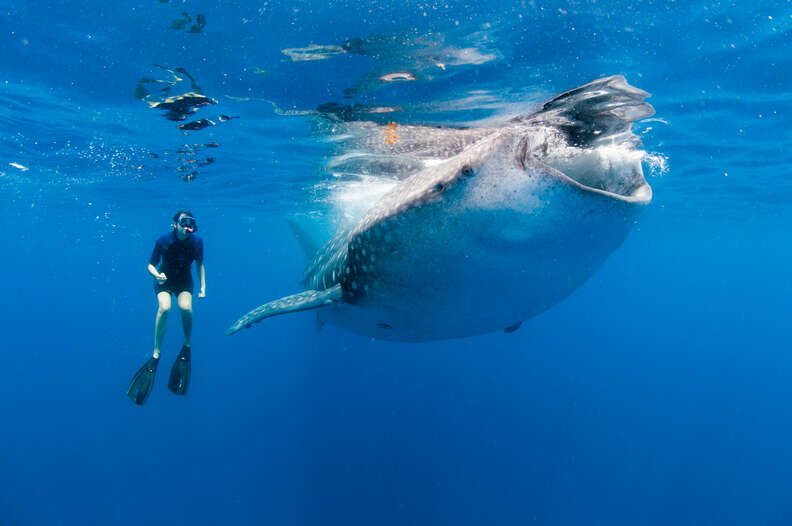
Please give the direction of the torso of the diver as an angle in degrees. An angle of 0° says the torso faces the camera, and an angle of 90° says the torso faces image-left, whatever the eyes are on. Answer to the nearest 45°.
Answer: approximately 315°

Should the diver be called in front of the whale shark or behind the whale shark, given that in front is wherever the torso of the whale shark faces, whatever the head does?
behind
